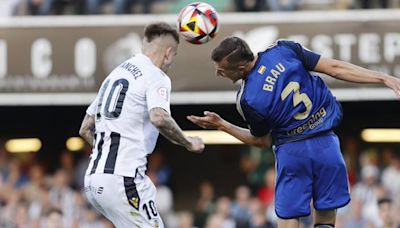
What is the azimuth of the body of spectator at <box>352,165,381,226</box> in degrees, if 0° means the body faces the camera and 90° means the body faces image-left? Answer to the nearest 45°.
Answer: approximately 0°

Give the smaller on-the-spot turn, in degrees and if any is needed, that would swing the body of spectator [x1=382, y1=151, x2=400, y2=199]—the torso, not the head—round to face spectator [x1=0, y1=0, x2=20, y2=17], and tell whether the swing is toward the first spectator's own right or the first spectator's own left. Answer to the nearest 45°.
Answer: approximately 90° to the first spectator's own right

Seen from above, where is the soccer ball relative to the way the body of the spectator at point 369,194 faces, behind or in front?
in front

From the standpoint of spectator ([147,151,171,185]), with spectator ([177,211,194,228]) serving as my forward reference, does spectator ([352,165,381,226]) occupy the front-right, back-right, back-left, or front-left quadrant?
front-left

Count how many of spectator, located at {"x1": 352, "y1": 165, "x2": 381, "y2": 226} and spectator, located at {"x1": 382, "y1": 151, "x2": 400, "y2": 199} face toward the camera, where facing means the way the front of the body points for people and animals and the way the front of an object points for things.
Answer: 2

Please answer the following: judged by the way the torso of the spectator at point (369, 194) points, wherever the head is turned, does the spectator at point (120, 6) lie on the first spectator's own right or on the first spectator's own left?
on the first spectator's own right

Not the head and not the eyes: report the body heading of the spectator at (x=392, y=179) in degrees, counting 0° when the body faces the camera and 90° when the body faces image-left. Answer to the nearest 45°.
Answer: approximately 0°

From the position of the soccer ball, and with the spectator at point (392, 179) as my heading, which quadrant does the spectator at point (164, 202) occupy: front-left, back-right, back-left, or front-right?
front-left
